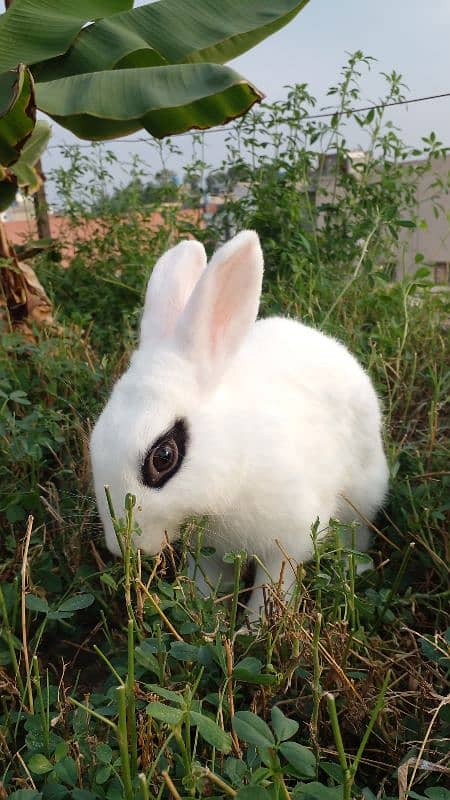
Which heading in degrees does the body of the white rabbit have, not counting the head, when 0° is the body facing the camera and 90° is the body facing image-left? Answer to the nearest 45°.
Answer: approximately 45°
